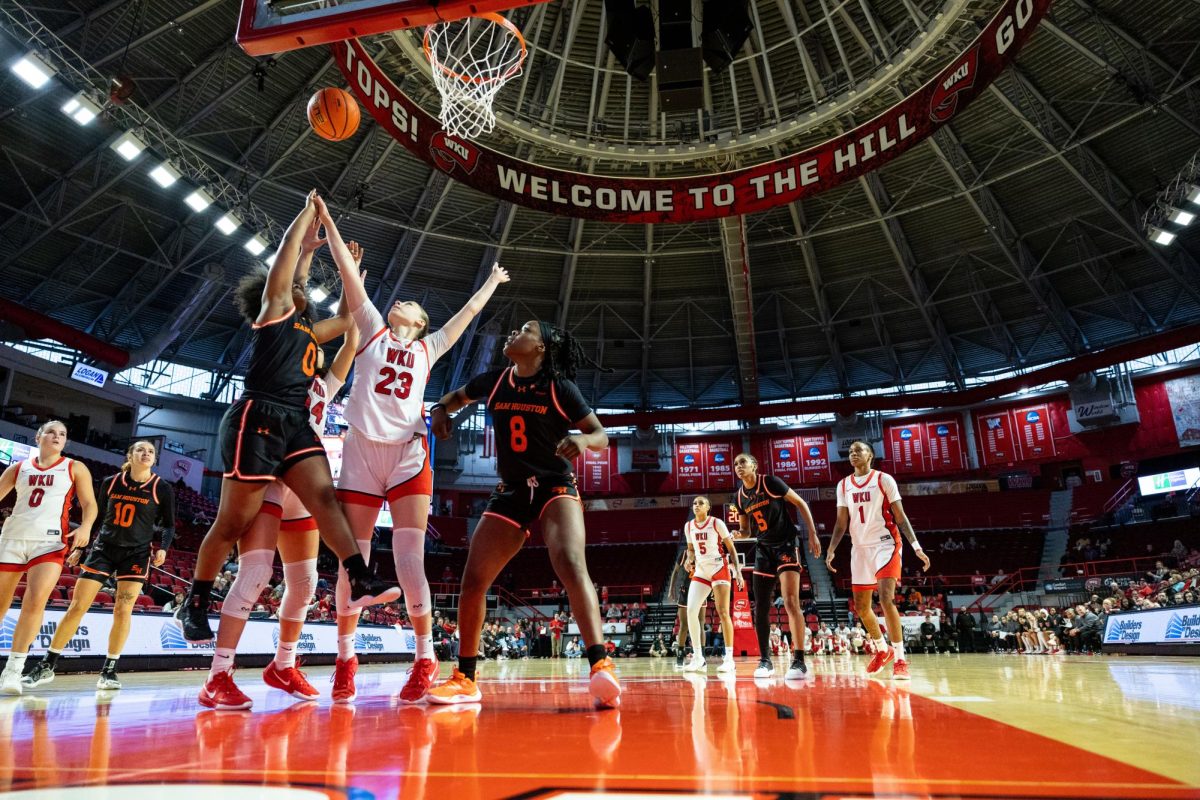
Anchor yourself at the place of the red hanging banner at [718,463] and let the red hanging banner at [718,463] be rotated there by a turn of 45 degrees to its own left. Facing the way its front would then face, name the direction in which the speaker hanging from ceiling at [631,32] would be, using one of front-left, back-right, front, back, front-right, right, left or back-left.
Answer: front-right

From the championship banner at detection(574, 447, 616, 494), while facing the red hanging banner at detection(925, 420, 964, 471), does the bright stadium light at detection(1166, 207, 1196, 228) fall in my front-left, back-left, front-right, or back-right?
front-right

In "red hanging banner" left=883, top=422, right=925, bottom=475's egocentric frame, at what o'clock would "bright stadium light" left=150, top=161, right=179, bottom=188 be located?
The bright stadium light is roughly at 1 o'clock from the red hanging banner.

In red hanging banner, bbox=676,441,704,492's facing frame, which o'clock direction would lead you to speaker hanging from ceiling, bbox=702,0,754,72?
The speaker hanging from ceiling is roughly at 12 o'clock from the red hanging banner.

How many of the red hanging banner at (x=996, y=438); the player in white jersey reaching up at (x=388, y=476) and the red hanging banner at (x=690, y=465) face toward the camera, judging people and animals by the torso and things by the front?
3

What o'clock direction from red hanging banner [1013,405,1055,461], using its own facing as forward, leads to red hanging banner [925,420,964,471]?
red hanging banner [925,420,964,471] is roughly at 3 o'clock from red hanging banner [1013,405,1055,461].

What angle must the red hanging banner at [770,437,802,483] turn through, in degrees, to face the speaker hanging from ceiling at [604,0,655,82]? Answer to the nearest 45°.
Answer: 0° — it already faces it

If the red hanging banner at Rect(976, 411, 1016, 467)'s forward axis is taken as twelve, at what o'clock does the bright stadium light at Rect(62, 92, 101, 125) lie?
The bright stadium light is roughly at 1 o'clock from the red hanging banner.

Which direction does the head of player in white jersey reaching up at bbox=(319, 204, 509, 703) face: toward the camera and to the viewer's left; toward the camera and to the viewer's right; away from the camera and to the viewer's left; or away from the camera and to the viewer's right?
toward the camera and to the viewer's left

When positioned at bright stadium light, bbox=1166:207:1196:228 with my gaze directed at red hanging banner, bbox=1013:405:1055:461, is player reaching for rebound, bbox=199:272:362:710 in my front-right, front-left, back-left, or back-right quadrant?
back-left

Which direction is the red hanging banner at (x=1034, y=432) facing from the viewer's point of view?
toward the camera

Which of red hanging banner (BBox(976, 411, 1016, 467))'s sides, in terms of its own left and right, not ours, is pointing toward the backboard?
front

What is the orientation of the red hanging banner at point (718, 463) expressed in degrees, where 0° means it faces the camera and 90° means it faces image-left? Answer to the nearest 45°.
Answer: approximately 0°

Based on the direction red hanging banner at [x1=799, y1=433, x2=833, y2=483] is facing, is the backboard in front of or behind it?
in front
